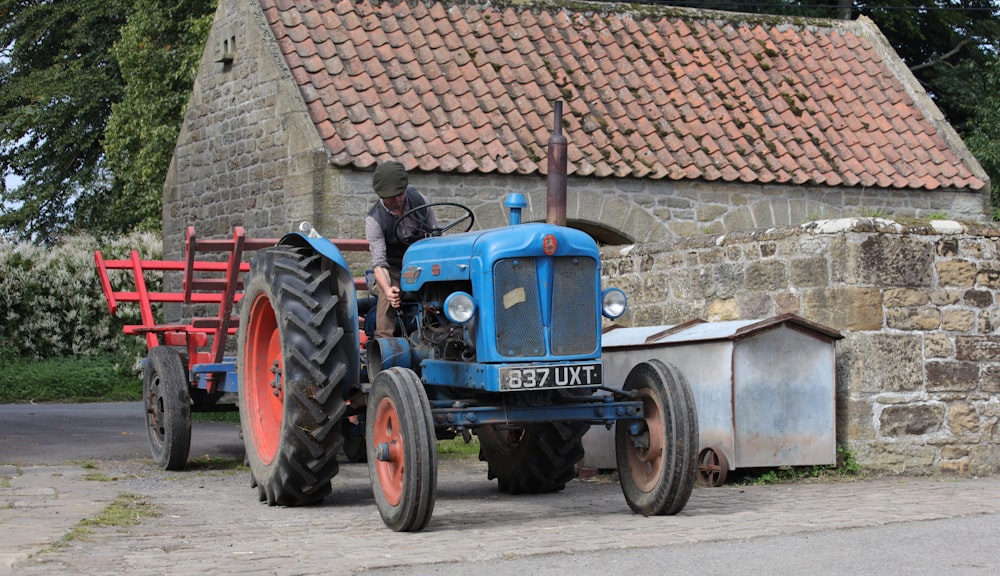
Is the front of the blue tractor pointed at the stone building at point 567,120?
no

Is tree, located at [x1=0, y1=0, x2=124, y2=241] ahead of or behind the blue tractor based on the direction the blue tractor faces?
behind

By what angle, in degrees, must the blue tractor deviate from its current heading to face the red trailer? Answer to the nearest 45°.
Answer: approximately 135° to its right

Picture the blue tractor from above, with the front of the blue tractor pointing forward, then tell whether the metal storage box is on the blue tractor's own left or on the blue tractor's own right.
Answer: on the blue tractor's own left

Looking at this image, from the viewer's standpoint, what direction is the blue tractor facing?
toward the camera

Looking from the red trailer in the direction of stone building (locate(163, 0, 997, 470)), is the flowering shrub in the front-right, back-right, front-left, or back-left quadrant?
front-left

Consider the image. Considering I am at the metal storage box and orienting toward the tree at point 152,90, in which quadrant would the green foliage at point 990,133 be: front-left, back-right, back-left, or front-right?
front-right

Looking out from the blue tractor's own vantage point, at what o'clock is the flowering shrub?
The flowering shrub is roughly at 5 o'clock from the blue tractor.

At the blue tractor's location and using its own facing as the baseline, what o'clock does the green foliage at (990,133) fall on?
The green foliage is roughly at 7 o'clock from the blue tractor.

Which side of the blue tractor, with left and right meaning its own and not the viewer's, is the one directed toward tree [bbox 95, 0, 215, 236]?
back
